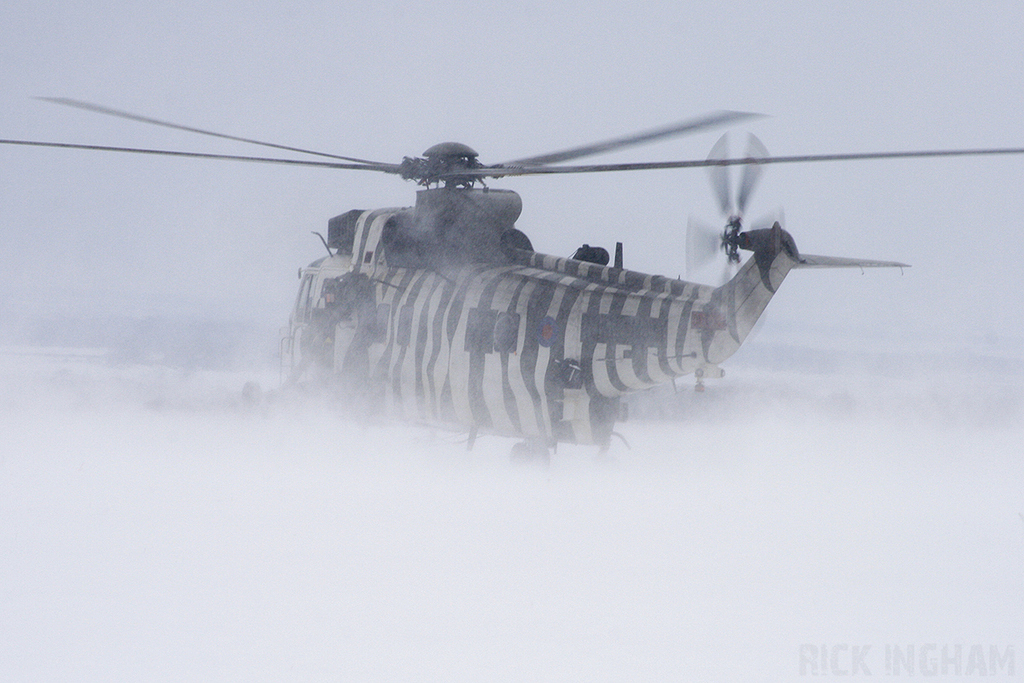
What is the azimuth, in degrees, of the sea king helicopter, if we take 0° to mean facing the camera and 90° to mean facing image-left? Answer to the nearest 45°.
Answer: approximately 135°
